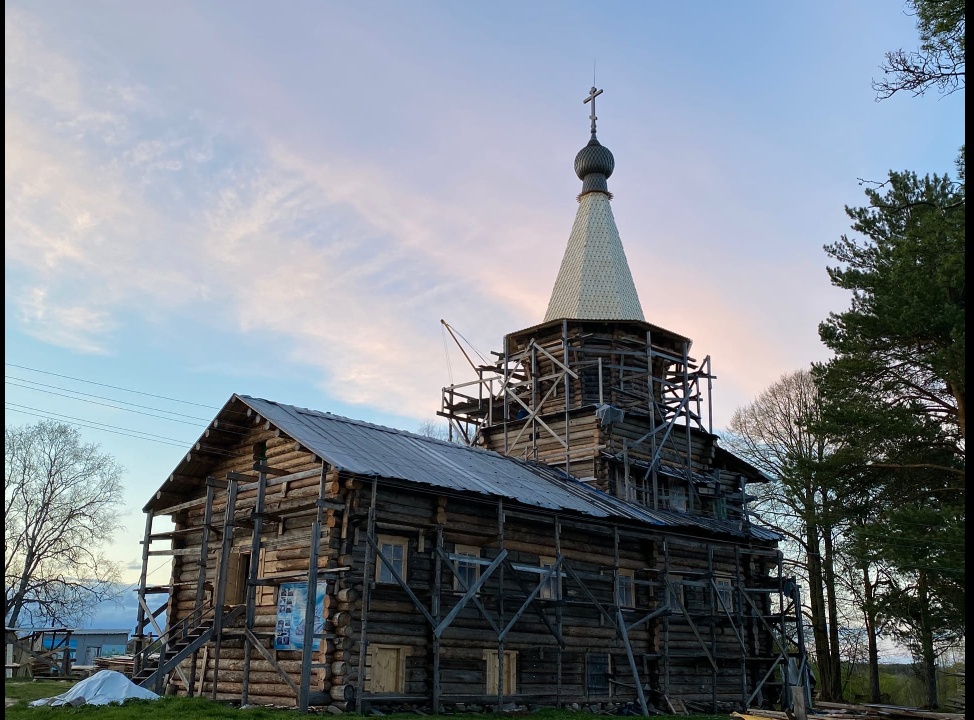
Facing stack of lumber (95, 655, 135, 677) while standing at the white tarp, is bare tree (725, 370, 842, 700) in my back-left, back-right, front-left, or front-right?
front-right

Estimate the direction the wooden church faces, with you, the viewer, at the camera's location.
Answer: facing the viewer and to the left of the viewer

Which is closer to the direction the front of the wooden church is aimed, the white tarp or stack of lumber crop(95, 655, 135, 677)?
the white tarp

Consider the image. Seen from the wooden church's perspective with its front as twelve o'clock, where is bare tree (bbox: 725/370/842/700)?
The bare tree is roughly at 6 o'clock from the wooden church.

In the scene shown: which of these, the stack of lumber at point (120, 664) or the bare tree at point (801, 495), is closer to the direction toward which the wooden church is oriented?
the stack of lumber

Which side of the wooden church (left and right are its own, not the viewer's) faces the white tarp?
front

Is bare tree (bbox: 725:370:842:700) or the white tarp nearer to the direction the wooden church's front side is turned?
the white tarp
